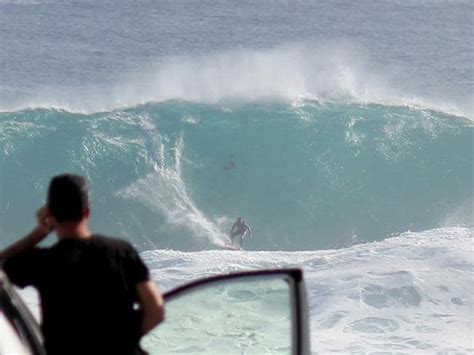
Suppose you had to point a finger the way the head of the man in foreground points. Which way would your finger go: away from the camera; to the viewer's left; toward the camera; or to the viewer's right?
away from the camera

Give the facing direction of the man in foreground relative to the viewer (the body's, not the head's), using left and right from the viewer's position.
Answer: facing away from the viewer

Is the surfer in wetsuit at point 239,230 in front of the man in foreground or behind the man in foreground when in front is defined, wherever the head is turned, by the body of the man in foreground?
in front
